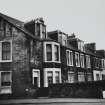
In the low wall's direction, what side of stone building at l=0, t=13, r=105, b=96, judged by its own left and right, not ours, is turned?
front

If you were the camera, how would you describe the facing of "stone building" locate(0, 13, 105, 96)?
facing the viewer and to the right of the viewer
